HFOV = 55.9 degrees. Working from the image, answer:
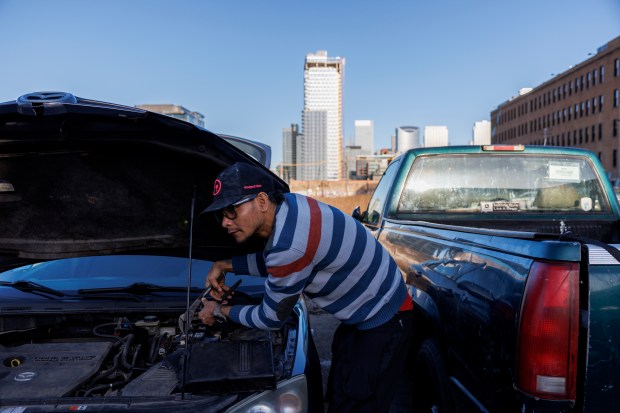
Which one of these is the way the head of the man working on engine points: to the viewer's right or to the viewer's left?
to the viewer's left

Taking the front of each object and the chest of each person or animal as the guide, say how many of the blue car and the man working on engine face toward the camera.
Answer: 1

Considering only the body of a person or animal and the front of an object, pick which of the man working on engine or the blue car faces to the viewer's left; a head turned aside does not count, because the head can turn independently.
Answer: the man working on engine

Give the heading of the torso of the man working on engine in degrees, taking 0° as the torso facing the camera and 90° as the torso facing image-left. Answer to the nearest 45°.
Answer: approximately 90°

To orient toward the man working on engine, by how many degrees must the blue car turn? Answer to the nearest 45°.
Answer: approximately 45° to its left

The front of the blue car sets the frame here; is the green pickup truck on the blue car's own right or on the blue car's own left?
on the blue car's own left

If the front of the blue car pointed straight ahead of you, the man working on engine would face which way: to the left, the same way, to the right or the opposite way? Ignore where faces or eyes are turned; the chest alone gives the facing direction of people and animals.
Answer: to the right

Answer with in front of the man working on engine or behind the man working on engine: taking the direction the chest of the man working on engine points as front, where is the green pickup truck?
behind

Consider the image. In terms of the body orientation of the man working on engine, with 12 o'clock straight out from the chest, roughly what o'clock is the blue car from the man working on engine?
The blue car is roughly at 1 o'clock from the man working on engine.
